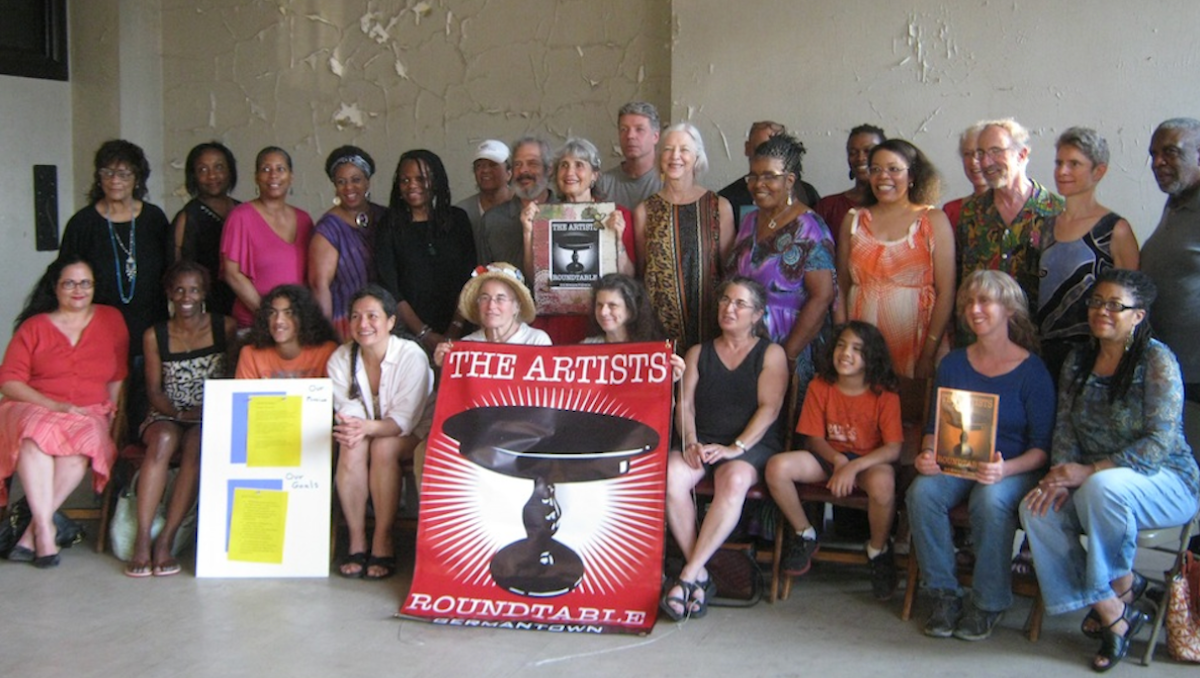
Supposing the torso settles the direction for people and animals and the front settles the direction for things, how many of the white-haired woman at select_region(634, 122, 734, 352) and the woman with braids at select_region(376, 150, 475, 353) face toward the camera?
2

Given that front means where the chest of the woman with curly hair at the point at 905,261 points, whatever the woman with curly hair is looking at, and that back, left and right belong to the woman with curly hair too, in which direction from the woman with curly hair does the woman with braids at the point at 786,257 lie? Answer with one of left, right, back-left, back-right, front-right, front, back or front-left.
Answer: front-right

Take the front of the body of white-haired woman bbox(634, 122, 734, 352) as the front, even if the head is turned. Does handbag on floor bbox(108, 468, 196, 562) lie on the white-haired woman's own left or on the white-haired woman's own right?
on the white-haired woman's own right

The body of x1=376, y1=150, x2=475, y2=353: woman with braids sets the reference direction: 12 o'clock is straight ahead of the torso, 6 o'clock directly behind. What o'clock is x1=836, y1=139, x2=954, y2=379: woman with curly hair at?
The woman with curly hair is roughly at 10 o'clock from the woman with braids.

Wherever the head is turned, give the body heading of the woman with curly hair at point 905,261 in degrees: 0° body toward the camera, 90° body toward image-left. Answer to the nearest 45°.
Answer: approximately 45°

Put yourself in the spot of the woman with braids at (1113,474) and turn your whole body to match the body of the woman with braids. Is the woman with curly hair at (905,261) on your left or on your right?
on your right

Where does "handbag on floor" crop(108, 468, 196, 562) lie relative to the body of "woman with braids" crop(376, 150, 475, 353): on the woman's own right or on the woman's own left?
on the woman's own right

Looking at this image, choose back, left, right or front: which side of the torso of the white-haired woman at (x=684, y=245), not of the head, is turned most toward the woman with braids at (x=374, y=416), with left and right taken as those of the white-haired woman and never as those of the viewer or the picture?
right

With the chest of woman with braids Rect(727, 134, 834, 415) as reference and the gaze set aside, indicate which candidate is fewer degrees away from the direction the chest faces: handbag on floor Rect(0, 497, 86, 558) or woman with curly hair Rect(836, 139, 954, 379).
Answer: the handbag on floor

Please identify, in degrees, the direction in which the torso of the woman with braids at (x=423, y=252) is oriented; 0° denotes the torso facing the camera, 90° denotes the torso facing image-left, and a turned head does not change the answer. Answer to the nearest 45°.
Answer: approximately 0°

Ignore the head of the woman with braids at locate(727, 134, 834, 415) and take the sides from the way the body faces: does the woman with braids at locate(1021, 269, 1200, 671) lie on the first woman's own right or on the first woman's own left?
on the first woman's own left

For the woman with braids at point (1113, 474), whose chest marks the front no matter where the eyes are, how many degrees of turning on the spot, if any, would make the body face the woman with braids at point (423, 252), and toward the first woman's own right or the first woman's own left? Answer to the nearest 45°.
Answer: approximately 45° to the first woman's own right
